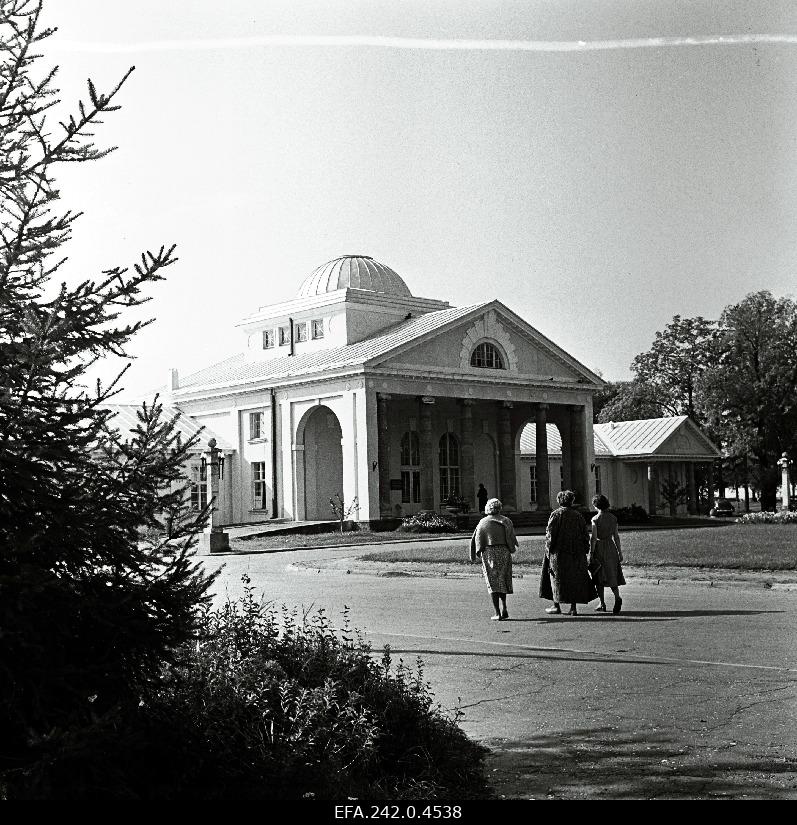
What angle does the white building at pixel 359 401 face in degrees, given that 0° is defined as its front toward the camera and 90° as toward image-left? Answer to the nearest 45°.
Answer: approximately 315°

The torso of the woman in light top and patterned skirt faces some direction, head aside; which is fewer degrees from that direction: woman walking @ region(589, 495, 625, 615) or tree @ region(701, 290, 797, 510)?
the tree

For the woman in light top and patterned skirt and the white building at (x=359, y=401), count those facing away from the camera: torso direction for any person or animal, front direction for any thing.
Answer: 1

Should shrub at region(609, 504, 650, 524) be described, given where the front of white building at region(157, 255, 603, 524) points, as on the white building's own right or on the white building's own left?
on the white building's own left

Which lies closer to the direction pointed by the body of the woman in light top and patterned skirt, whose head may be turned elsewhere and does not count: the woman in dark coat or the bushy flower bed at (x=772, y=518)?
the bushy flower bed

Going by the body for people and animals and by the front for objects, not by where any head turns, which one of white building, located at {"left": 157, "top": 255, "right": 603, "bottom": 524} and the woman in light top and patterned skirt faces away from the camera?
the woman in light top and patterned skirt

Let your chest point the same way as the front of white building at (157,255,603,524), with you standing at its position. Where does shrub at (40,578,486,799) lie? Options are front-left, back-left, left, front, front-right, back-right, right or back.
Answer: front-right

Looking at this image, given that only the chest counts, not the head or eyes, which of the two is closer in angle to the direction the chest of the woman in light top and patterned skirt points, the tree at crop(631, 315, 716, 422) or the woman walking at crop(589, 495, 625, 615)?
the tree

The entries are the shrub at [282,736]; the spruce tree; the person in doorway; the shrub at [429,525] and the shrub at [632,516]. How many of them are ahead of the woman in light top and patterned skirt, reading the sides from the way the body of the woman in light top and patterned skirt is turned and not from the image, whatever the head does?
3

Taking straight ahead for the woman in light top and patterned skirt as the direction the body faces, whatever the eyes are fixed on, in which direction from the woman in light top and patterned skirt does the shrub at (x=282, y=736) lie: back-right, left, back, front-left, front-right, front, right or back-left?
back

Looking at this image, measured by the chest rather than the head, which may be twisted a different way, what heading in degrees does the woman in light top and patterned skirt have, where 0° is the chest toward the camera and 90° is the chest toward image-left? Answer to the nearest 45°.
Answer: approximately 180°

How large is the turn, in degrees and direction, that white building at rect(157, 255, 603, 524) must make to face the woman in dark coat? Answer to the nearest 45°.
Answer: approximately 45° to its right

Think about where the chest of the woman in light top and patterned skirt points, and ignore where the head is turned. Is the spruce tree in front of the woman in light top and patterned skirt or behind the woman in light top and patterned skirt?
behind
